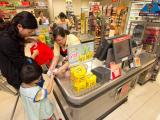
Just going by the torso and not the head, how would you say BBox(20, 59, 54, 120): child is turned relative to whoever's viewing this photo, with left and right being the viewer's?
facing away from the viewer and to the right of the viewer

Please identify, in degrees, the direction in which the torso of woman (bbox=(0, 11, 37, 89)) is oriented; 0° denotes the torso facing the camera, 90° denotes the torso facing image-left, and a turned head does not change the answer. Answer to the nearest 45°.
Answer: approximately 270°

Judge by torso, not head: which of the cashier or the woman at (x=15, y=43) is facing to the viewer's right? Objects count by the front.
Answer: the woman

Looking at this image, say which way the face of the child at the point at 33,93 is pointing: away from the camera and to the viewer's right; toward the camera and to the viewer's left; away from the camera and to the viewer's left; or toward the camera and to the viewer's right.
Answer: away from the camera and to the viewer's right

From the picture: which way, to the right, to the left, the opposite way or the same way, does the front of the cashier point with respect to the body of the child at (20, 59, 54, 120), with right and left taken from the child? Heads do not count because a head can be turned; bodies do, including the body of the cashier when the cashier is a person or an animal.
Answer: the opposite way

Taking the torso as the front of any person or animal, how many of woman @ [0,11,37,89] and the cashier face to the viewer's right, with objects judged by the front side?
1
